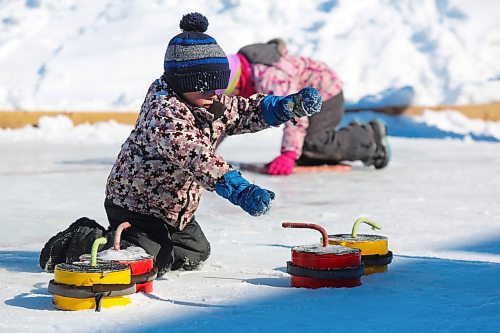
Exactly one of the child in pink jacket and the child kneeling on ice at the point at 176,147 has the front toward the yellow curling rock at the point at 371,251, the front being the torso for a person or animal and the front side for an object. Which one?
the child kneeling on ice

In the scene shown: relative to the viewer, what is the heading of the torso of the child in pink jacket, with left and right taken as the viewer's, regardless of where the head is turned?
facing to the left of the viewer

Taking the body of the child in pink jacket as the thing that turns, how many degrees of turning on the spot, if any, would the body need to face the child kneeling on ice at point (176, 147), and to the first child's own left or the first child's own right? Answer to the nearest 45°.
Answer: approximately 90° to the first child's own left

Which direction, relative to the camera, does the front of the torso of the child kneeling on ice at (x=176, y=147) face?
to the viewer's right

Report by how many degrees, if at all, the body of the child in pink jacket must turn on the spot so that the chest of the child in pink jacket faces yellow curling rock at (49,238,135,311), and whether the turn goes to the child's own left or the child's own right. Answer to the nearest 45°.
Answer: approximately 90° to the child's own left

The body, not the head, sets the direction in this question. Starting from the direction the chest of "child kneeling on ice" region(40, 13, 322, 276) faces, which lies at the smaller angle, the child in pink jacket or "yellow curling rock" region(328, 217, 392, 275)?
the yellow curling rock

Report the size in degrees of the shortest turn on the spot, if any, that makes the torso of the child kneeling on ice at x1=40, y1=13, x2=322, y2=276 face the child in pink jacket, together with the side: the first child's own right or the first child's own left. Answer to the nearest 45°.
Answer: approximately 90° to the first child's own left

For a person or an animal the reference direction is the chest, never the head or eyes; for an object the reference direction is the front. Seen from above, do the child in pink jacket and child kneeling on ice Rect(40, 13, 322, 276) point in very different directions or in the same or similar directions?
very different directions

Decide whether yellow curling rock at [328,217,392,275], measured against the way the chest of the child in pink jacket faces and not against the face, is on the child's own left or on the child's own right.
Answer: on the child's own left

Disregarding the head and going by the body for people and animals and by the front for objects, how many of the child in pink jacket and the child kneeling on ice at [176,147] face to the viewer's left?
1

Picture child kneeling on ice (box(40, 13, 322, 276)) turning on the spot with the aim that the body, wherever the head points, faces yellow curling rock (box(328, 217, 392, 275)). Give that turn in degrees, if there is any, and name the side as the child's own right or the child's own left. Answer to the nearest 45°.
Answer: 0° — they already face it
